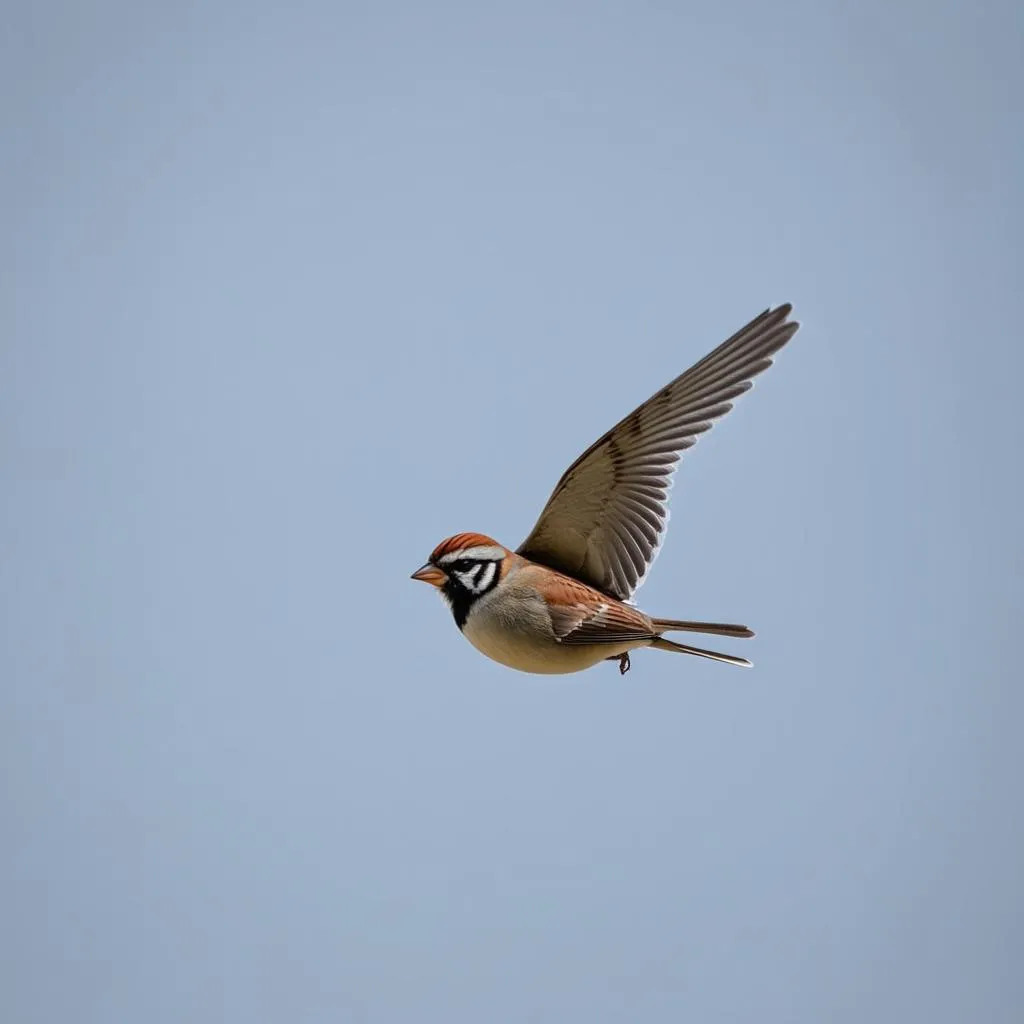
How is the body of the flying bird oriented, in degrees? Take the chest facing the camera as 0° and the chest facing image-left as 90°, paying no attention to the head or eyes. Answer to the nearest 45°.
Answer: approximately 90°
